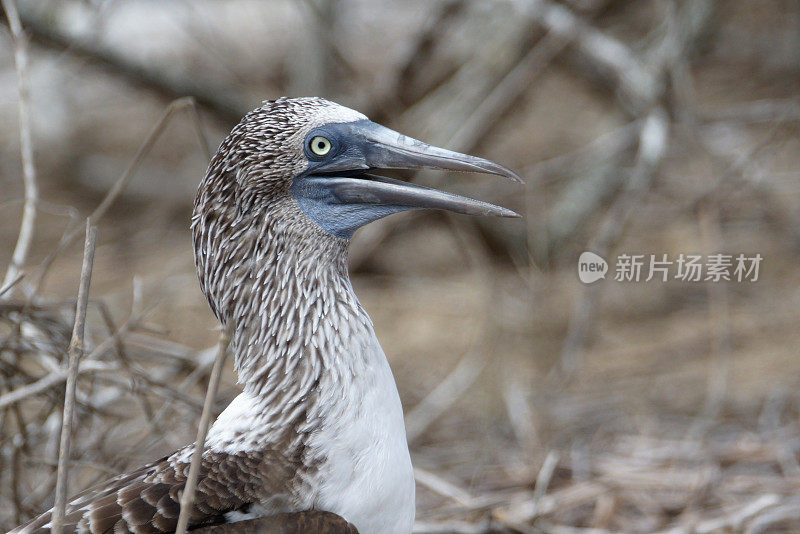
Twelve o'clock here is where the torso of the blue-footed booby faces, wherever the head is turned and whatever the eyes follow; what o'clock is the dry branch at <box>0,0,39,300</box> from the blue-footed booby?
The dry branch is roughly at 7 o'clock from the blue-footed booby.

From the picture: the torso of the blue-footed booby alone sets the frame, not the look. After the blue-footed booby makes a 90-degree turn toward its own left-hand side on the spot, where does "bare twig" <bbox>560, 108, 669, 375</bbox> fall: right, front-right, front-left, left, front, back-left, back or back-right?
front-right

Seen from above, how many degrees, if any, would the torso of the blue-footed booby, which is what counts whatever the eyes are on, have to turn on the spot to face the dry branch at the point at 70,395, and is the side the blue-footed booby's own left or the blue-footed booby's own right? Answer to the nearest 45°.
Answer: approximately 135° to the blue-footed booby's own right

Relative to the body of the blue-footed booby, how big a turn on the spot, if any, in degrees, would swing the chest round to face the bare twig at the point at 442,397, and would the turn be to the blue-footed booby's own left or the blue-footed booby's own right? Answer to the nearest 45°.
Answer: approximately 90° to the blue-footed booby's own left

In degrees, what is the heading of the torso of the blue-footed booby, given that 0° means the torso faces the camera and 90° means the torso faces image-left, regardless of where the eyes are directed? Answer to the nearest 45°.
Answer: approximately 270°
